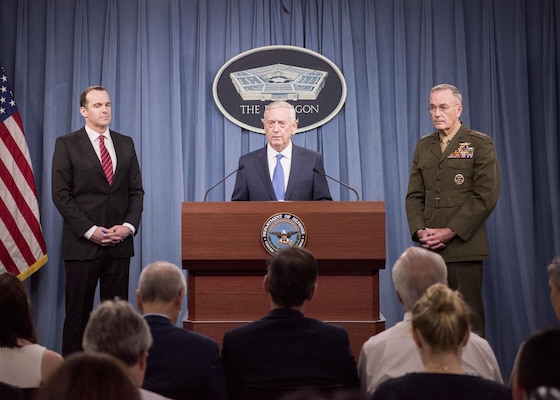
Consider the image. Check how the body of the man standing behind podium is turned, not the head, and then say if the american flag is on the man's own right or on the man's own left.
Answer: on the man's own right

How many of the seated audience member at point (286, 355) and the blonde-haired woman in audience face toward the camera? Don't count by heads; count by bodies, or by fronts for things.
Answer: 0

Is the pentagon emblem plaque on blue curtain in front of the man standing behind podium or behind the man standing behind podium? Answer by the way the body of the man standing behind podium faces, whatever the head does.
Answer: behind

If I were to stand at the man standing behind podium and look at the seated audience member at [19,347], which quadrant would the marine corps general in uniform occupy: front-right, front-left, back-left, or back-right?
back-left

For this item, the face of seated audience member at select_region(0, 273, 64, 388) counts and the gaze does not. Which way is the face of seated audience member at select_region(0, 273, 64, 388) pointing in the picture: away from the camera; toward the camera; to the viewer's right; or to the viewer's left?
away from the camera

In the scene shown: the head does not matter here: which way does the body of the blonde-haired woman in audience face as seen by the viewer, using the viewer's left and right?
facing away from the viewer

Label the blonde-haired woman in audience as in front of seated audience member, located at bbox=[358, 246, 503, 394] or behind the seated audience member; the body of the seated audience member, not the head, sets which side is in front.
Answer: behind

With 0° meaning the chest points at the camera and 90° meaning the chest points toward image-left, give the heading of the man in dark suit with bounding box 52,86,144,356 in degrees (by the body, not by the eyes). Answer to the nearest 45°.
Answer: approximately 315°

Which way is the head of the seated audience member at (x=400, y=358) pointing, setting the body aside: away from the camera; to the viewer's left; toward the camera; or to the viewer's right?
away from the camera

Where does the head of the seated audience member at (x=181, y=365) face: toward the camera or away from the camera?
away from the camera

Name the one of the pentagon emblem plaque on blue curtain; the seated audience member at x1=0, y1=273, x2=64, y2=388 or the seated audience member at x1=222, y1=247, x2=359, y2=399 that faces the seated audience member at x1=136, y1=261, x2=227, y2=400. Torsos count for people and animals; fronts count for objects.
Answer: the pentagon emblem plaque on blue curtain

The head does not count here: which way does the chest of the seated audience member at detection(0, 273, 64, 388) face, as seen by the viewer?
away from the camera

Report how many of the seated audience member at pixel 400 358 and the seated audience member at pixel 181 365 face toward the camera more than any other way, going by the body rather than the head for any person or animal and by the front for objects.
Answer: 0

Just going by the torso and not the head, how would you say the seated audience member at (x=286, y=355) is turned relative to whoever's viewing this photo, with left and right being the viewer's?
facing away from the viewer

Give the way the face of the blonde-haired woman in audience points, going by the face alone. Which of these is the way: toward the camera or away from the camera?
away from the camera

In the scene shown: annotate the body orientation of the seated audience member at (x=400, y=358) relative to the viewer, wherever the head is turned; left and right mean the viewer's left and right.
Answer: facing away from the viewer

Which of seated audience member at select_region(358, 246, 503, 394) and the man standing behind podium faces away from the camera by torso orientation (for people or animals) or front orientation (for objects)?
the seated audience member

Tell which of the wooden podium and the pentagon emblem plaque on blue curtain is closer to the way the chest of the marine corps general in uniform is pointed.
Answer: the wooden podium
